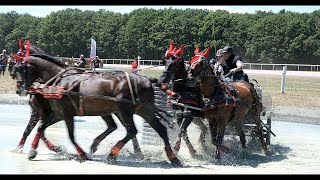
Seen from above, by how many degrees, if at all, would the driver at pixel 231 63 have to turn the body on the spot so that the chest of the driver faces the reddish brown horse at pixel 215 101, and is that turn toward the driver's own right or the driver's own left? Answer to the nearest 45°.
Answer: approximately 45° to the driver's own left

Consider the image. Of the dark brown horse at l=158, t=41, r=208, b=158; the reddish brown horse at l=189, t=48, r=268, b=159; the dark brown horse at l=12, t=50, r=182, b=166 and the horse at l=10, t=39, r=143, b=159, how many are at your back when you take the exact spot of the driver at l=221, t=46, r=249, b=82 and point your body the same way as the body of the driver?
0

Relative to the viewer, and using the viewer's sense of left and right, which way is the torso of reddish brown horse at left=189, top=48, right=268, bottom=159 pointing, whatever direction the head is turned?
facing the viewer and to the left of the viewer

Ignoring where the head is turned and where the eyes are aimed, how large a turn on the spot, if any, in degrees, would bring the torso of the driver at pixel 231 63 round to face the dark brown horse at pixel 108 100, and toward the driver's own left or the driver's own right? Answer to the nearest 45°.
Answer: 0° — they already face it

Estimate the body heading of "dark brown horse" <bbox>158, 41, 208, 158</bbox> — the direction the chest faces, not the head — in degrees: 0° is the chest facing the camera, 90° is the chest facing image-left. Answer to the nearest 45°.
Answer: approximately 45°

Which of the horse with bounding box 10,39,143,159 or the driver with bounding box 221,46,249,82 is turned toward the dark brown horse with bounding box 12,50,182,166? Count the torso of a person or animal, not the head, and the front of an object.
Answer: the driver

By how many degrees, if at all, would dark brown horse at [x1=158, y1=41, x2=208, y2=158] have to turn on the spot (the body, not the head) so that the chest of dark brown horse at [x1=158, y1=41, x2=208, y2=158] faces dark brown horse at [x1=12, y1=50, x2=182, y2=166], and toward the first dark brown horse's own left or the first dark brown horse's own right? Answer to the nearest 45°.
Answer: approximately 45° to the first dark brown horse's own right

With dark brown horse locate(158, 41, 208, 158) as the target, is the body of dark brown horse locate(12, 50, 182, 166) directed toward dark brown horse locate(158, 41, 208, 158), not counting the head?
no

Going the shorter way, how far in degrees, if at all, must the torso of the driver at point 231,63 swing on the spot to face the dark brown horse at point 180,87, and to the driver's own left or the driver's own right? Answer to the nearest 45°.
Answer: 0° — they already face it

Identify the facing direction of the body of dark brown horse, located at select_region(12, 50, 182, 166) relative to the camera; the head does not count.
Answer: to the viewer's left

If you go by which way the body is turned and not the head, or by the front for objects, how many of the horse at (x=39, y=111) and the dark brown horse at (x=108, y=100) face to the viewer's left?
2

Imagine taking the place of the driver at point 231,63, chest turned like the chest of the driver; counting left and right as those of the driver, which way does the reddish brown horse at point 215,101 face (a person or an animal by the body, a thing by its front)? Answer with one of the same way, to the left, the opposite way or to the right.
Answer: the same way

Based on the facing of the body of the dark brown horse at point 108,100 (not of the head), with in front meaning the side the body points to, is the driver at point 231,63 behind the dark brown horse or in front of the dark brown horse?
behind

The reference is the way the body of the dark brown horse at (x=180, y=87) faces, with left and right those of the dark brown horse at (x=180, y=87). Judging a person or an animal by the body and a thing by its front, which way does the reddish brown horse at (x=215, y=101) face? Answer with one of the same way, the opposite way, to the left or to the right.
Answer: the same way

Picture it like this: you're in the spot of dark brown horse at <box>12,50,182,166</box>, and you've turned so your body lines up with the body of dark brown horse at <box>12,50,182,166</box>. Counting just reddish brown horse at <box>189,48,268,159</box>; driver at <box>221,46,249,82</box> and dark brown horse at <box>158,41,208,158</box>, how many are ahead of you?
0

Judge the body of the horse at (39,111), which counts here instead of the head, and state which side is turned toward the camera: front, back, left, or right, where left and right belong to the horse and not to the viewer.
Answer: left

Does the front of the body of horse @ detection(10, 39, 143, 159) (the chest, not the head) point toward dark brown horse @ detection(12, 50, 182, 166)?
no
